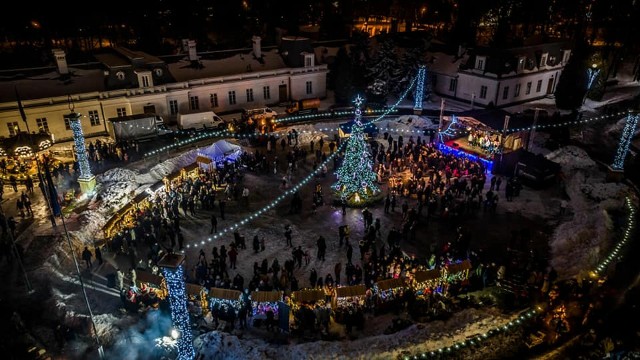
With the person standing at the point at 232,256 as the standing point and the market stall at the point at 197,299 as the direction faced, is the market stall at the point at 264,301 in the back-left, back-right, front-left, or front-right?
front-left

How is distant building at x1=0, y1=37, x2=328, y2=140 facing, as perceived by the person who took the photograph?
facing the viewer and to the right of the viewer

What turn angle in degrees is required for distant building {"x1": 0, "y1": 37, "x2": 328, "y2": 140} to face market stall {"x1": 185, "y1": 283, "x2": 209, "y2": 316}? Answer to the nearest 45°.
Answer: approximately 45° to its right

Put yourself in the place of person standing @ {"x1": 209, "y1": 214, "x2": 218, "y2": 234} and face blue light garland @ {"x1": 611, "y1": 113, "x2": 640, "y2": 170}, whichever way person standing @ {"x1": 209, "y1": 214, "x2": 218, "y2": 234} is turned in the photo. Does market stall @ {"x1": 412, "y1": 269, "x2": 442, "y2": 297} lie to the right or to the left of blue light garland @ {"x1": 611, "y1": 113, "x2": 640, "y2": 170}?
right

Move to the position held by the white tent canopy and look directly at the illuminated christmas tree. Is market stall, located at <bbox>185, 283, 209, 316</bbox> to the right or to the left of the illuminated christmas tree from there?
right

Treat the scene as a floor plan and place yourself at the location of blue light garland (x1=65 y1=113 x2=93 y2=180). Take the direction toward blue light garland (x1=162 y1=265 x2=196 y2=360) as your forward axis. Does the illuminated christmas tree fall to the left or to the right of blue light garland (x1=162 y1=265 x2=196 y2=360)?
left

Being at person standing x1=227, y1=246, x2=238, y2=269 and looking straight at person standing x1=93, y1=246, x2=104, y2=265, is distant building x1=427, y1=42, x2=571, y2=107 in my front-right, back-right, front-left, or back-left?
back-right
